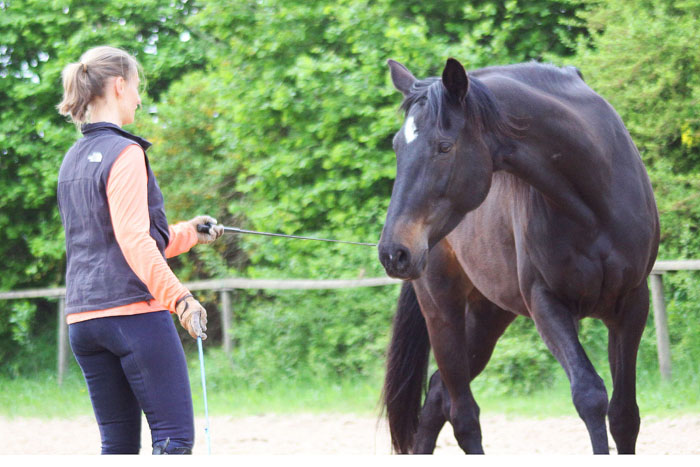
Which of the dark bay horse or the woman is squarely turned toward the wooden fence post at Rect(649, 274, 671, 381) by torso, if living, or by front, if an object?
the woman

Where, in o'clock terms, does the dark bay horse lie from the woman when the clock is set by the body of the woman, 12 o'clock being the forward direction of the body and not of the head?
The dark bay horse is roughly at 1 o'clock from the woman.

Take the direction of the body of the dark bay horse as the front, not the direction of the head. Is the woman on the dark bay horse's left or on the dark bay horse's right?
on the dark bay horse's right

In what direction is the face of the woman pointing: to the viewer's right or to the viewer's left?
to the viewer's right

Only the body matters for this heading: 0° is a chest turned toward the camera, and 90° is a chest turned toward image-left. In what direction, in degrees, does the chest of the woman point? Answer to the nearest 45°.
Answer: approximately 225°

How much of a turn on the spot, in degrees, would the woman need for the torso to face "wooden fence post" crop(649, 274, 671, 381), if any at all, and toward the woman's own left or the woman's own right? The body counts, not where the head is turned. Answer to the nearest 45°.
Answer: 0° — they already face it
